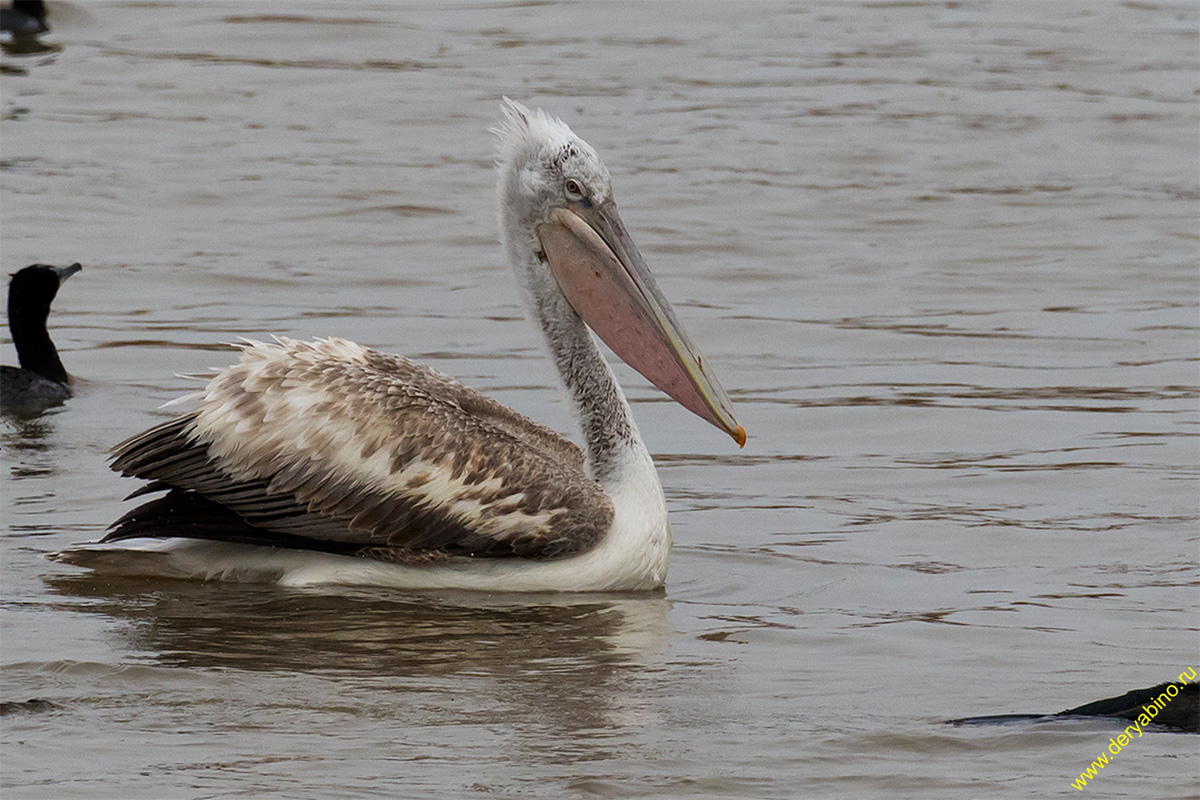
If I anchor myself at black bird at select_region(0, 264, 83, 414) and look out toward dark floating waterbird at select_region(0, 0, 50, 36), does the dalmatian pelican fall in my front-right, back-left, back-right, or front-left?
back-right

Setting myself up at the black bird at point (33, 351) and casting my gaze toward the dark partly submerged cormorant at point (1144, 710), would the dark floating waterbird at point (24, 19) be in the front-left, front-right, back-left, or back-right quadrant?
back-left

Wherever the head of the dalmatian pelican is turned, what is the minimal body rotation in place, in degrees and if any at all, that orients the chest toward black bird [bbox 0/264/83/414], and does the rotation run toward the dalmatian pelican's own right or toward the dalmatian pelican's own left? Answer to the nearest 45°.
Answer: approximately 135° to the dalmatian pelican's own left

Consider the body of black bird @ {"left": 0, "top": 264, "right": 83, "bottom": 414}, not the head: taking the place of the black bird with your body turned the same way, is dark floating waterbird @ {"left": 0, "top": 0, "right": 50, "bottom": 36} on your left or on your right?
on your left

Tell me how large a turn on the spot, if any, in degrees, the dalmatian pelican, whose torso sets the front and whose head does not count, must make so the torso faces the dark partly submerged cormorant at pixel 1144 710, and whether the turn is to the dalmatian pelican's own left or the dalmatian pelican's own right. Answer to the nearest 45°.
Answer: approximately 45° to the dalmatian pelican's own right

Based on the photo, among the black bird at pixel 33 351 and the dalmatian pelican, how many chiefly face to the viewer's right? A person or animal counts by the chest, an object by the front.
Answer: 2

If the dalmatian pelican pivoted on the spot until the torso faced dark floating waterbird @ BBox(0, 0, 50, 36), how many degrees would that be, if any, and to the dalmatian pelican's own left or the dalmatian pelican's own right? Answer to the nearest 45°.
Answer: approximately 90° to the dalmatian pelican's own left

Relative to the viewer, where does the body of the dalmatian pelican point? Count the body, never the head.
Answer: to the viewer's right

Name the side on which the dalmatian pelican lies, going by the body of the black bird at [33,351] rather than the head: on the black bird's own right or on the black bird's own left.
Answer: on the black bird's own right

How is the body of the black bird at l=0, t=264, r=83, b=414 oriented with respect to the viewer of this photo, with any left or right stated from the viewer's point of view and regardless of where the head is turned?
facing to the right of the viewer
